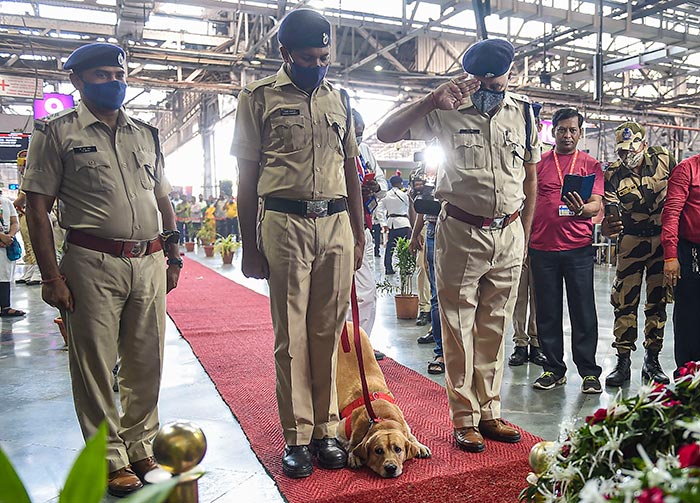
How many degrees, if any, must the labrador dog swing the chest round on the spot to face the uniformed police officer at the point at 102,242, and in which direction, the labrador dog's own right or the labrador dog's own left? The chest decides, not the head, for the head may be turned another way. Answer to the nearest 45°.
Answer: approximately 90° to the labrador dog's own right

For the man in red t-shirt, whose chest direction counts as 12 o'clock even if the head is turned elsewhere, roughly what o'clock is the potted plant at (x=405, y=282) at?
The potted plant is roughly at 5 o'clock from the man in red t-shirt.

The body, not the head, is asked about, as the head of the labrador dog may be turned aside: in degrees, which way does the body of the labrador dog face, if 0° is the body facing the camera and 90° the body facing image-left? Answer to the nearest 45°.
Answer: approximately 0°

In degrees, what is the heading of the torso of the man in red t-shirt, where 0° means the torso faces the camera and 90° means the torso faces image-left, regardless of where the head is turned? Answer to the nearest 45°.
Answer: approximately 0°

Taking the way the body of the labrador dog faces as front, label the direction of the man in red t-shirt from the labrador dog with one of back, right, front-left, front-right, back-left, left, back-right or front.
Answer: back-left

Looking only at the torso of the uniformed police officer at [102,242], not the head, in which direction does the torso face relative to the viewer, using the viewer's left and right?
facing the viewer and to the right of the viewer

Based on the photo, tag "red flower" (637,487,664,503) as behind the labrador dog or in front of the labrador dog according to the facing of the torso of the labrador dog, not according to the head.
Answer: in front

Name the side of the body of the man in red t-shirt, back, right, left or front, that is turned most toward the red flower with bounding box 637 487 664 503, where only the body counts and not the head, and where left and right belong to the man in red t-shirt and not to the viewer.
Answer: front

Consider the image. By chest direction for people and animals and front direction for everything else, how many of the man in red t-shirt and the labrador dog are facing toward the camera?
2

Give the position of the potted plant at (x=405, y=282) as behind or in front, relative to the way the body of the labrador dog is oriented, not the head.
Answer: behind
